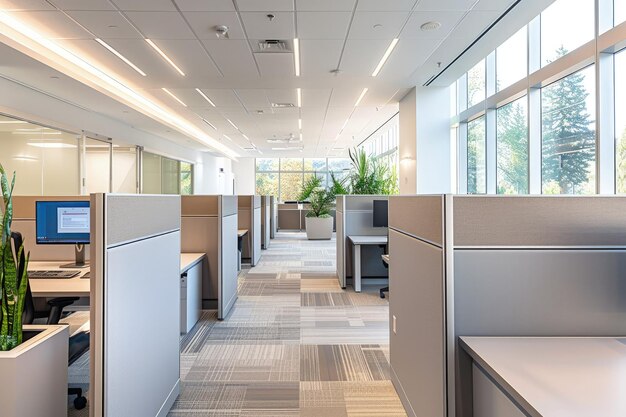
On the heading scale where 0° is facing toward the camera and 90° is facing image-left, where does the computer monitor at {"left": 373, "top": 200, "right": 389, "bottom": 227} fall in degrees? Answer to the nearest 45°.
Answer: approximately 0°

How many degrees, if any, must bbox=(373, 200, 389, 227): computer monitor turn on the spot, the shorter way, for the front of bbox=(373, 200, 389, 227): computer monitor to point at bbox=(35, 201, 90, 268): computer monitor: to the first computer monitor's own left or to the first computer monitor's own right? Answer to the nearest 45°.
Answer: approximately 45° to the first computer monitor's own right

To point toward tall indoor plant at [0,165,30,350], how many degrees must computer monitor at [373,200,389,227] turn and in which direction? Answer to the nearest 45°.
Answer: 0° — it already faces it

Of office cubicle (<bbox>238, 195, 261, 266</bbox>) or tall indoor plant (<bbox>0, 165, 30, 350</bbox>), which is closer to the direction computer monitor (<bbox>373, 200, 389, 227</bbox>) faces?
the tall indoor plant

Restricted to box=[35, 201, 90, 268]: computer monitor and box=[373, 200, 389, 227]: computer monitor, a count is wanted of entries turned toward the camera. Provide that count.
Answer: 2

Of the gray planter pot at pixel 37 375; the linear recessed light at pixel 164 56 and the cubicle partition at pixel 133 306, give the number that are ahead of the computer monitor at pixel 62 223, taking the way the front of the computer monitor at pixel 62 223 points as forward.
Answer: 2

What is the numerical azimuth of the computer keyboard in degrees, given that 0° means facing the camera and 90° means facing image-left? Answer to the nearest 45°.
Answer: approximately 0°

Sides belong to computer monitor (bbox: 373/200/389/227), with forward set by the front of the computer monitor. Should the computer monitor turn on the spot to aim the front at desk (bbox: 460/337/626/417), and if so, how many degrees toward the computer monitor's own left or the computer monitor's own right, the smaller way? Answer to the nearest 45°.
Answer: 0° — it already faces it

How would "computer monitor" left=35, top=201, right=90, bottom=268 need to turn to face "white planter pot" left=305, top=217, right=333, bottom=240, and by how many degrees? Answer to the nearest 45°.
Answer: approximately 135° to its left
